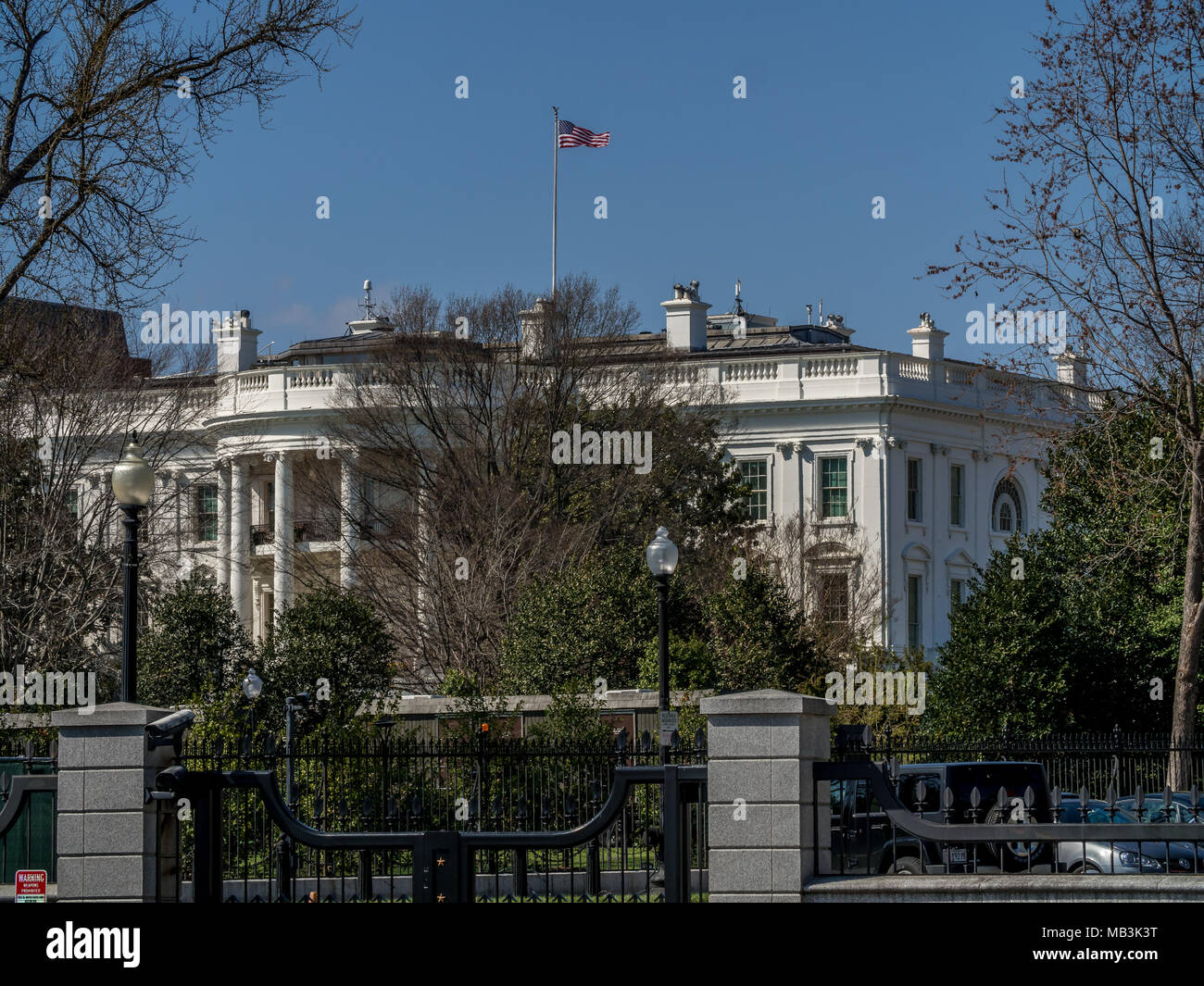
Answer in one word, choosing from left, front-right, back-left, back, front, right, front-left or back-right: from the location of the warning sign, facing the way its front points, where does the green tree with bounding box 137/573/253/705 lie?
back

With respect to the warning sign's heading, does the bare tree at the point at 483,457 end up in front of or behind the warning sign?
behind

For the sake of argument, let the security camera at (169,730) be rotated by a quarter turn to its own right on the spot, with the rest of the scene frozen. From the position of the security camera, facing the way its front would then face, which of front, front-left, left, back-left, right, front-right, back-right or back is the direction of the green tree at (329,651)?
front-right

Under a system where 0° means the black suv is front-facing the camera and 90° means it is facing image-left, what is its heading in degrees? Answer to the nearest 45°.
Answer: approximately 135°

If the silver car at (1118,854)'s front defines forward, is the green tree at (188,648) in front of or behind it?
behind

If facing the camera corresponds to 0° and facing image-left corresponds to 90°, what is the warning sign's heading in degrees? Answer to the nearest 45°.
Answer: approximately 0°
